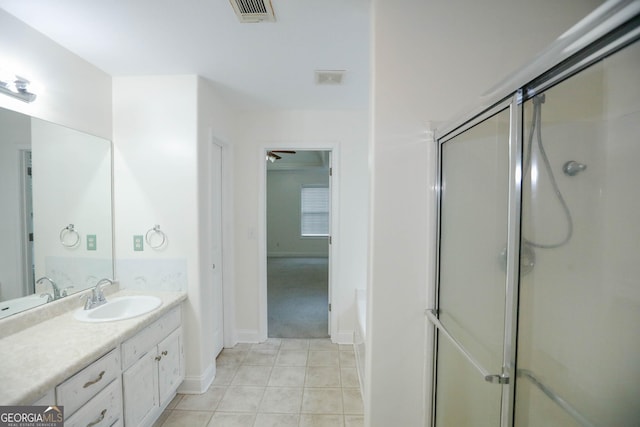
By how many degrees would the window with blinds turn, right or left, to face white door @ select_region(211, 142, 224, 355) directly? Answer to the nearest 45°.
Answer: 0° — it already faces it

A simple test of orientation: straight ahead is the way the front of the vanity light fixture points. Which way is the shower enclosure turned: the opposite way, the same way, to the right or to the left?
the opposite way

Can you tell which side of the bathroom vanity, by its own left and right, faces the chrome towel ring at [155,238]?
left

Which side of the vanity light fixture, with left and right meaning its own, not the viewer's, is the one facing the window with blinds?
left

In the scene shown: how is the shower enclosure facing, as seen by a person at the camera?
facing the viewer and to the left of the viewer

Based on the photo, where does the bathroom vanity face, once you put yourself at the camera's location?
facing the viewer and to the right of the viewer

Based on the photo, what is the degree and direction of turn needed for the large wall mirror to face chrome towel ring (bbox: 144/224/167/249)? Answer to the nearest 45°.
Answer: approximately 45° to its left

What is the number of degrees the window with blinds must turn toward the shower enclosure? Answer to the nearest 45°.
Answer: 0° — it already faces it

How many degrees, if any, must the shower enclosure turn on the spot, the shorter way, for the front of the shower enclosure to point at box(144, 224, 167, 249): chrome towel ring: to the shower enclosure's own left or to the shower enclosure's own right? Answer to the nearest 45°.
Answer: approximately 45° to the shower enclosure's own right

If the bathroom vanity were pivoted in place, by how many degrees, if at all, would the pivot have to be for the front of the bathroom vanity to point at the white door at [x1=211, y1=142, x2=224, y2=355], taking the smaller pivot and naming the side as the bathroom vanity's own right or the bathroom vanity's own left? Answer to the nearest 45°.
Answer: approximately 90° to the bathroom vanity's own left

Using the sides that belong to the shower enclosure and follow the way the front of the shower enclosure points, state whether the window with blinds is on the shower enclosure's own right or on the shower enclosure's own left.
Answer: on the shower enclosure's own right

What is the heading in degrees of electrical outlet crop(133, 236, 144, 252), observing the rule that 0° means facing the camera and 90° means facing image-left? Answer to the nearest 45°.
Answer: approximately 0°
